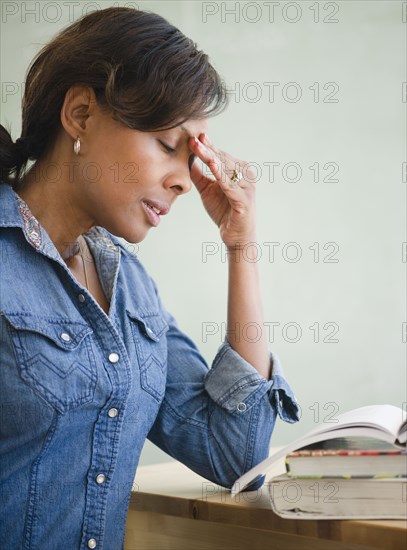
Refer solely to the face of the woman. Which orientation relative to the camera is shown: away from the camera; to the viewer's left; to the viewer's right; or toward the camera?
to the viewer's right

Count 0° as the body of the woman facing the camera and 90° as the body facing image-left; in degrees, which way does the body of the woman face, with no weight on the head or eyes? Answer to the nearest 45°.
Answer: approximately 315°
